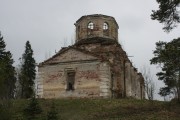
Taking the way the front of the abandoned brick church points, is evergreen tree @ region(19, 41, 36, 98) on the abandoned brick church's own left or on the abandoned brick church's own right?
on the abandoned brick church's own right

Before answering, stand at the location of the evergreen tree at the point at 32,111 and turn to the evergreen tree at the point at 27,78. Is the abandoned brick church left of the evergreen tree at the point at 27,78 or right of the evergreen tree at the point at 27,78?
right

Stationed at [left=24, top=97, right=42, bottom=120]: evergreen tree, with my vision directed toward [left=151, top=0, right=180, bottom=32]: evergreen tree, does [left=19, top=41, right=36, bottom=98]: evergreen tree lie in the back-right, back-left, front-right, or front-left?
back-left

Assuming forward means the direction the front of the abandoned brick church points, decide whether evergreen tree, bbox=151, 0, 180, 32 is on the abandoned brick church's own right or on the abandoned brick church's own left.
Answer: on the abandoned brick church's own left

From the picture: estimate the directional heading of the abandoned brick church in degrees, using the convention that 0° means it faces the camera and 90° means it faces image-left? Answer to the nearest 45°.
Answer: approximately 45°

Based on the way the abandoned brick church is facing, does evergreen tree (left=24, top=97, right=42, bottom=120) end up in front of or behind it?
in front

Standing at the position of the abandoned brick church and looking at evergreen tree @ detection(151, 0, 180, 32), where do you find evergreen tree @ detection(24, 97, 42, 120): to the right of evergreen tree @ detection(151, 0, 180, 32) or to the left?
right

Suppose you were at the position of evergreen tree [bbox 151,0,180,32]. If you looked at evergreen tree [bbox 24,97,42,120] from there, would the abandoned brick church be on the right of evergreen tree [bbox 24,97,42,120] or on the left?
right
